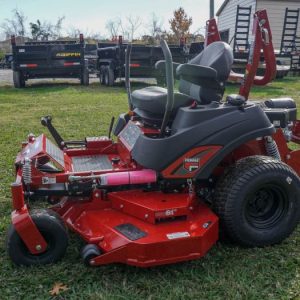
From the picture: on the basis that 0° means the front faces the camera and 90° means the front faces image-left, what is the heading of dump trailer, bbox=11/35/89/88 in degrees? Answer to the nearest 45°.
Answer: approximately 180°

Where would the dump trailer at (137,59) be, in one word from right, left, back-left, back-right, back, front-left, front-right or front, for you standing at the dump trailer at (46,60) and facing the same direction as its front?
right

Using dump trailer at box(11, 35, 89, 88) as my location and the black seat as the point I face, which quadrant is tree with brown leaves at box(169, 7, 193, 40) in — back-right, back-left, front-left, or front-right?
back-left

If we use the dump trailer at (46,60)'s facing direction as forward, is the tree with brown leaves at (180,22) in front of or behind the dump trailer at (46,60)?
in front

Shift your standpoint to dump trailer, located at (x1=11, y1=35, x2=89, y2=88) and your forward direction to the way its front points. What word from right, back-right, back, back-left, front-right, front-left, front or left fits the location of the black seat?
back

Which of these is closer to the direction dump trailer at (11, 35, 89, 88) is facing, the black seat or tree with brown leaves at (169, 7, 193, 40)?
the tree with brown leaves
